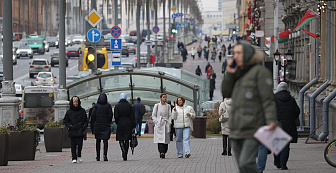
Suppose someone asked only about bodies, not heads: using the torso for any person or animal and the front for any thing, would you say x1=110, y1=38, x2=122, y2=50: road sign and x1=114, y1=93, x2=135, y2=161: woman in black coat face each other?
yes

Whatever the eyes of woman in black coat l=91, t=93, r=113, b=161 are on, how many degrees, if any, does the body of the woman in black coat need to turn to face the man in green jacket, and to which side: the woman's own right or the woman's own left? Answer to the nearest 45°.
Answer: approximately 180°

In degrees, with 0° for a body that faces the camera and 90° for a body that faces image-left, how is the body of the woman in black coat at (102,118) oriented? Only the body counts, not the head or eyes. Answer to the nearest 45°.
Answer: approximately 180°

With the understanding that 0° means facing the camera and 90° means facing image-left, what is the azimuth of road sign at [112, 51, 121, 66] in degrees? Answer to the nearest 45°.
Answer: approximately 0°

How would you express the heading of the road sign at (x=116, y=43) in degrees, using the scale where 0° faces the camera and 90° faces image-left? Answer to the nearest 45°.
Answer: approximately 0°

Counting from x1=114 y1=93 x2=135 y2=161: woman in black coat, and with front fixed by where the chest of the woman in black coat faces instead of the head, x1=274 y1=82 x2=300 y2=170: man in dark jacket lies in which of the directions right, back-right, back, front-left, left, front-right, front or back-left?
back-right

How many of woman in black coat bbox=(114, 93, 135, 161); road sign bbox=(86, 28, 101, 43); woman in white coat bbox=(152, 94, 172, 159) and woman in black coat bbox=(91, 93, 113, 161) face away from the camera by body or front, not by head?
2

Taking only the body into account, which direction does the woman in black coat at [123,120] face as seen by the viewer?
away from the camera

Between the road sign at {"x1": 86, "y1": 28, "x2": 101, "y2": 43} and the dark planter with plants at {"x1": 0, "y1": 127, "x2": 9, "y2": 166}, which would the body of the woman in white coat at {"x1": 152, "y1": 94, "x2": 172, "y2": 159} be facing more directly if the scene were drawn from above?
the dark planter with plants
